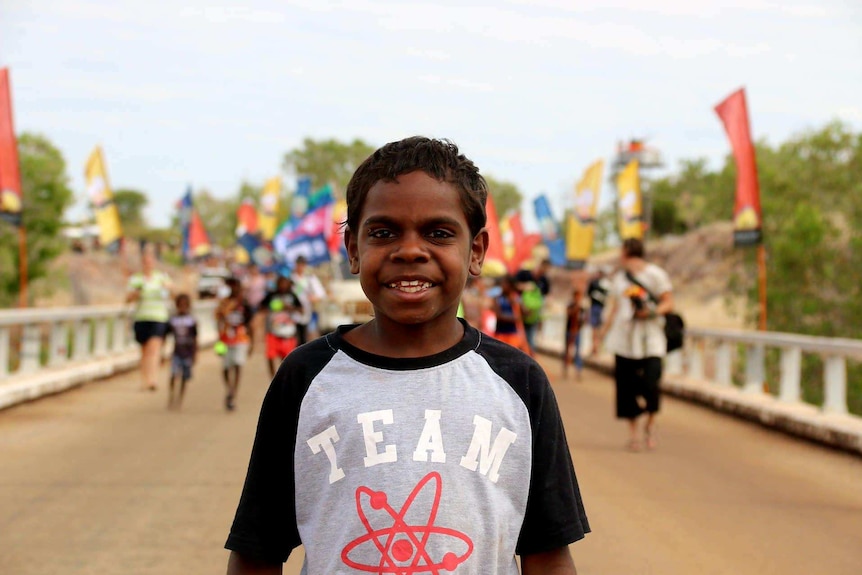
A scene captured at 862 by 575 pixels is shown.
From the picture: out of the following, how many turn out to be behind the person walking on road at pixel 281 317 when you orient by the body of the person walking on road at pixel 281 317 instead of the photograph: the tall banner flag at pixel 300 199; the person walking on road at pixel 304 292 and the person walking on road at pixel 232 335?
2

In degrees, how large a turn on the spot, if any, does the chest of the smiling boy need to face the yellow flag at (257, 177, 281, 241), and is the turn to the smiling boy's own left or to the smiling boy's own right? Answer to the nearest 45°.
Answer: approximately 180°

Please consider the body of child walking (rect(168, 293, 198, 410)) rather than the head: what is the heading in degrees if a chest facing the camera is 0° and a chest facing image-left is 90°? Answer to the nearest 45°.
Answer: approximately 0°

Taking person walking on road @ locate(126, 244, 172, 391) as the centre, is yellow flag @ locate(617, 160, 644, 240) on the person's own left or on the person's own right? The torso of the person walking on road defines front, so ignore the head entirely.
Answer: on the person's own left

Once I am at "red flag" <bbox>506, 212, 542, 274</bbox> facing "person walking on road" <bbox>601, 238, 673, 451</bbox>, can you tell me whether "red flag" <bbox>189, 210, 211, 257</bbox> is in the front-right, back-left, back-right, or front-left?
back-right

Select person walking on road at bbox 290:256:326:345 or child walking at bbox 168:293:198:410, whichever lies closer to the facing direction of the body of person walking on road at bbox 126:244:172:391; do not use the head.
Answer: the child walking

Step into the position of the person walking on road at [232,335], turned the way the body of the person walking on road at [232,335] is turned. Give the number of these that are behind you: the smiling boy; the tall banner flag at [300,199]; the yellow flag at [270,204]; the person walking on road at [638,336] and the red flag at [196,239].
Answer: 3

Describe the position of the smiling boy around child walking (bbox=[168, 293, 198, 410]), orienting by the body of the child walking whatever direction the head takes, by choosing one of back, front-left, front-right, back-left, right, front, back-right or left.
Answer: front

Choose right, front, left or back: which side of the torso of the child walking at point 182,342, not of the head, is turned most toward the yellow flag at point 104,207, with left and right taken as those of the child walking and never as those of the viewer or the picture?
back

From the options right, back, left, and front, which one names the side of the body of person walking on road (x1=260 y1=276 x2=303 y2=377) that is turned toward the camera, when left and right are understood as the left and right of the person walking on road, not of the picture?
front

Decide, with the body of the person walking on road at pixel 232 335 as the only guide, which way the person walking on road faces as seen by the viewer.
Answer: toward the camera
